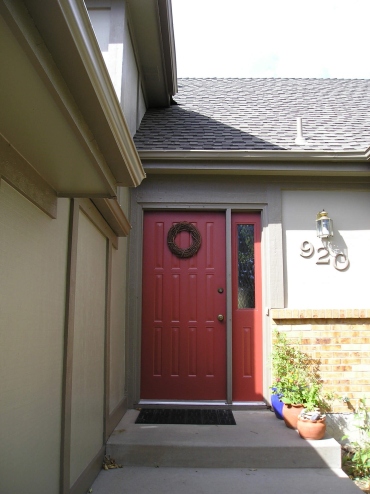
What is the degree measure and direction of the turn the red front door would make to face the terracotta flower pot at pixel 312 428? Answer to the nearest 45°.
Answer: approximately 45° to its left

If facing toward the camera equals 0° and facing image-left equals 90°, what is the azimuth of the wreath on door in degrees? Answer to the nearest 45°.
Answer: approximately 0°

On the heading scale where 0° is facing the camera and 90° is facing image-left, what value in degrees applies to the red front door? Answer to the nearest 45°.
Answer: approximately 0°

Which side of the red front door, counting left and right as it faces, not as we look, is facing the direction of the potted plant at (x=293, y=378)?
left
